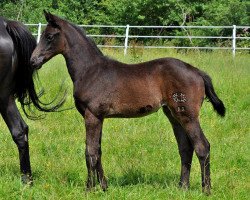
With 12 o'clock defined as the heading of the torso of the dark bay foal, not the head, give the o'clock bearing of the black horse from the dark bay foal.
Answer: The black horse is roughly at 1 o'clock from the dark bay foal.

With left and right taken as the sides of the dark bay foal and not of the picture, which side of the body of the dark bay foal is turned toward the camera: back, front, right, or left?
left

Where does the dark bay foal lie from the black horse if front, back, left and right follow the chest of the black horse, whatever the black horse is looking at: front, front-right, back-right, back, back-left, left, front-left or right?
back-left

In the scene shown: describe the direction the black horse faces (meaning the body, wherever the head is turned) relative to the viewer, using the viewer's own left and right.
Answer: facing to the left of the viewer

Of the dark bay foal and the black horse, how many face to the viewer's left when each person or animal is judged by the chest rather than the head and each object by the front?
2
